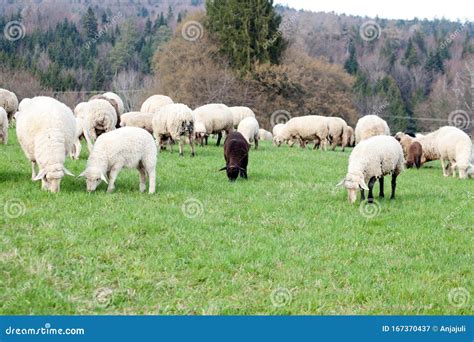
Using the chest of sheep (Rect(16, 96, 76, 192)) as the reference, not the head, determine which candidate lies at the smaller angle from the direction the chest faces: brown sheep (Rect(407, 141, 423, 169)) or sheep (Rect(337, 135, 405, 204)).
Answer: the sheep

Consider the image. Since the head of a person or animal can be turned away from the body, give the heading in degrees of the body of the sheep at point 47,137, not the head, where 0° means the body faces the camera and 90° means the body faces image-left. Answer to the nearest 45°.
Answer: approximately 0°

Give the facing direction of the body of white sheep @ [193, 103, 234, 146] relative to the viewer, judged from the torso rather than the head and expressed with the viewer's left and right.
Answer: facing to the left of the viewer

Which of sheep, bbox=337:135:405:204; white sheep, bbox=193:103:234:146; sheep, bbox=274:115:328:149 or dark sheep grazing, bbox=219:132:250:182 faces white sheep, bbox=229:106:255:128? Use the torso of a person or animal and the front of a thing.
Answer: sheep, bbox=274:115:328:149

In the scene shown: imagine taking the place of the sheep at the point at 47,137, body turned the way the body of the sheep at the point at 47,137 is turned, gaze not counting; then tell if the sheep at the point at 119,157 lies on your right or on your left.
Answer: on your left

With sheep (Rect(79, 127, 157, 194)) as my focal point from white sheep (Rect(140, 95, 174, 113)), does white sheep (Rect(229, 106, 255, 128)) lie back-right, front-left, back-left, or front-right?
back-left

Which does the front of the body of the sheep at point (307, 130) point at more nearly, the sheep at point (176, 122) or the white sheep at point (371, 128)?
the sheep

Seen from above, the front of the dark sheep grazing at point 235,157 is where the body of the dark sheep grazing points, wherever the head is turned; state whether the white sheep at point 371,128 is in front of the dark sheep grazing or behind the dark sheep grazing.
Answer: behind

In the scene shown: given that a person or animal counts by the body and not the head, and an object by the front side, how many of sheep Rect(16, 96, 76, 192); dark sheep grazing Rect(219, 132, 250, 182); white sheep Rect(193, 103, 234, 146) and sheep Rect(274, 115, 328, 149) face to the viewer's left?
2

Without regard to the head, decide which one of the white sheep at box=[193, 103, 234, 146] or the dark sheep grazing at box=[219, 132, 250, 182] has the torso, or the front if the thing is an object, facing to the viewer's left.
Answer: the white sheep

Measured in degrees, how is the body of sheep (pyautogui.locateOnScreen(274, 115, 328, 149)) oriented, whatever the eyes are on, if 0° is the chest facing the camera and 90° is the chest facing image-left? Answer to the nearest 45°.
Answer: approximately 90°

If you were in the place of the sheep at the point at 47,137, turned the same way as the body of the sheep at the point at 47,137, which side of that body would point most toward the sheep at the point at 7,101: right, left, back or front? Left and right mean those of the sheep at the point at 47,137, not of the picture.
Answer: back
